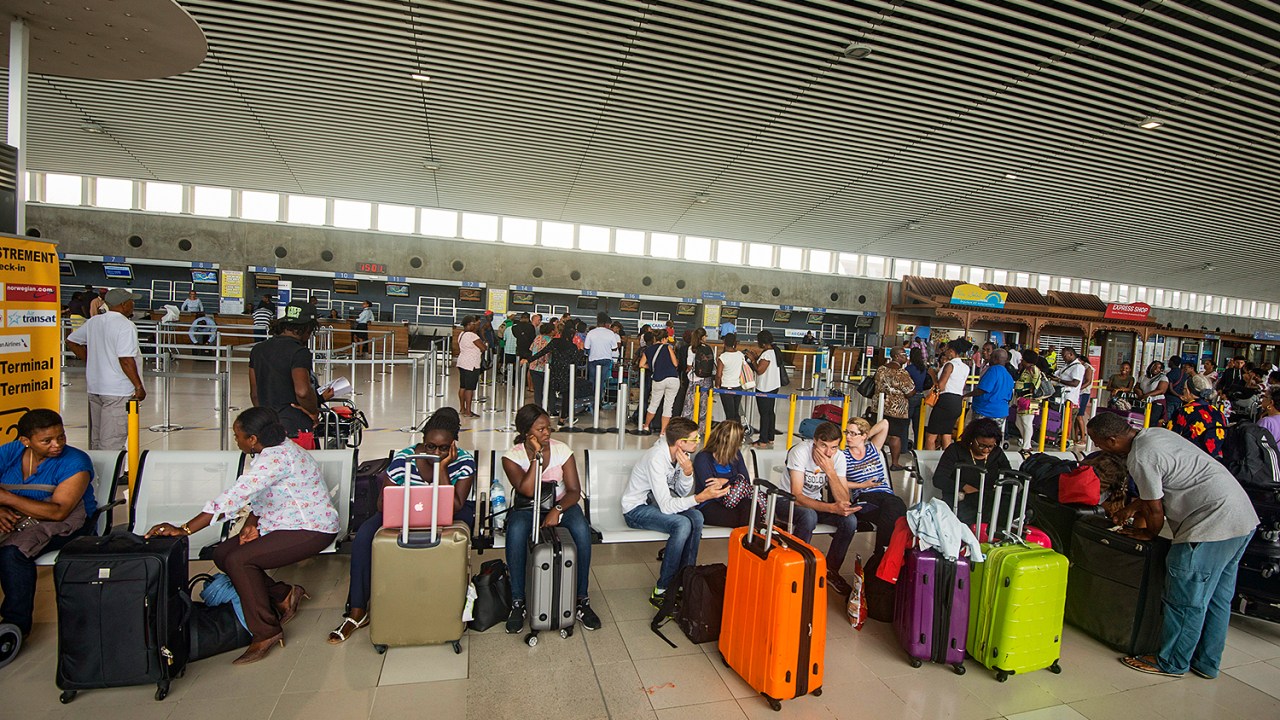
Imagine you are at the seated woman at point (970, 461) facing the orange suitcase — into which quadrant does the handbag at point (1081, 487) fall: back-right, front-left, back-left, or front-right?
back-left

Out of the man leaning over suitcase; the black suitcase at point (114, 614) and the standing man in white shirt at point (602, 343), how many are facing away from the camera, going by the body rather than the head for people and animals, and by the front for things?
1

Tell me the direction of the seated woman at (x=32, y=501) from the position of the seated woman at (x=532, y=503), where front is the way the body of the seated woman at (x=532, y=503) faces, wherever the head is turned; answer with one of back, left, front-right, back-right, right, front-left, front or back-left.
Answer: right

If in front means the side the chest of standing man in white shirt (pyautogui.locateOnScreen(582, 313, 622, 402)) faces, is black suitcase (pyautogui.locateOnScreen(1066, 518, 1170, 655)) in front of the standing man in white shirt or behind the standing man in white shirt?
behind

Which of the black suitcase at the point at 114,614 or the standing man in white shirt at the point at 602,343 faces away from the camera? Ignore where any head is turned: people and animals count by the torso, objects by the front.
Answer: the standing man in white shirt

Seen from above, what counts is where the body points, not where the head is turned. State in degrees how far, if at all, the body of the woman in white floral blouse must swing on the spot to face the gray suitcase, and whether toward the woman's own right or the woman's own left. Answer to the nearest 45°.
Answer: approximately 135° to the woman's own left

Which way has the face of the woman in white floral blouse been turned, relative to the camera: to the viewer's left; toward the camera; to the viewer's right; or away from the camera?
to the viewer's left

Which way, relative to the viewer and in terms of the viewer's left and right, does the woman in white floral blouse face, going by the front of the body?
facing to the left of the viewer

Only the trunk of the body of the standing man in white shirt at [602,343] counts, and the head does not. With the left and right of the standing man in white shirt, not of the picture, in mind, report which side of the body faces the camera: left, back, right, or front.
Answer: back

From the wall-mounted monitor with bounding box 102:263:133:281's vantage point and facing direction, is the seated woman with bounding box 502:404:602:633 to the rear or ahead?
ahead

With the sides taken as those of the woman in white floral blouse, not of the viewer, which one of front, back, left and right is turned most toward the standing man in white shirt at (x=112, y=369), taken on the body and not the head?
right

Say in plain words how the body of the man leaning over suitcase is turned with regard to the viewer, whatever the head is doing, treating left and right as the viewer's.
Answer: facing to the left of the viewer

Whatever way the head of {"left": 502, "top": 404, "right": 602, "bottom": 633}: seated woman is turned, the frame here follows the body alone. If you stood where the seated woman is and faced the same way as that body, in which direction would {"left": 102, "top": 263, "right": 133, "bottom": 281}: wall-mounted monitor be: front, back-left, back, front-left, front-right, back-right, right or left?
back-right

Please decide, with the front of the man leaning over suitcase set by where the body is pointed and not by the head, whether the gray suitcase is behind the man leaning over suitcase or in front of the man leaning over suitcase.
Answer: in front

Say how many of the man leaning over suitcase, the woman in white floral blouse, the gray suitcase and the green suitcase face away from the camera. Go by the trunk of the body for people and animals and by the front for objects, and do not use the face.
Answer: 0

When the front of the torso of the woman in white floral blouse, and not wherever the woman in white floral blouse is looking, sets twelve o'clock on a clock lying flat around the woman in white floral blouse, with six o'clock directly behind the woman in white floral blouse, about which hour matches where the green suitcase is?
The green suitcase is roughly at 7 o'clock from the woman in white floral blouse.

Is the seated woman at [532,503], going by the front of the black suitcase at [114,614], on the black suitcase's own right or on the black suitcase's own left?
on the black suitcase's own left
